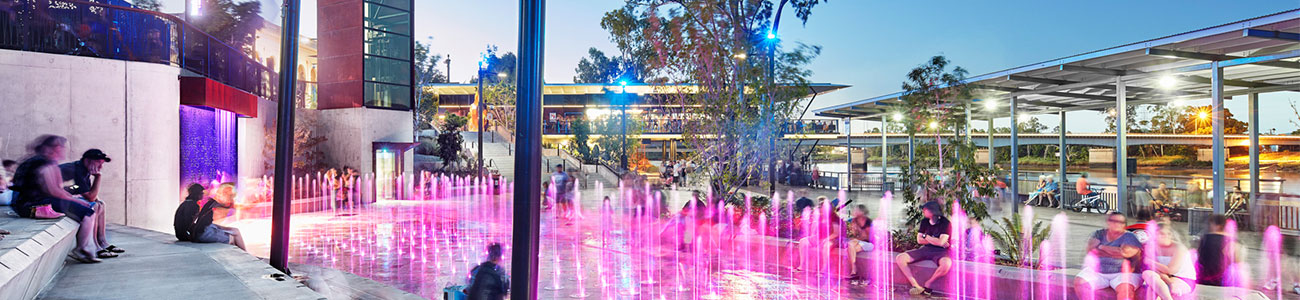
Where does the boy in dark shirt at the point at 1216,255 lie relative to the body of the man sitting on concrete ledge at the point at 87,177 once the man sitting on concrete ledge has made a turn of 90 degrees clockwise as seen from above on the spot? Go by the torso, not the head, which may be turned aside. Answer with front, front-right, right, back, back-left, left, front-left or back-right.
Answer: front-left

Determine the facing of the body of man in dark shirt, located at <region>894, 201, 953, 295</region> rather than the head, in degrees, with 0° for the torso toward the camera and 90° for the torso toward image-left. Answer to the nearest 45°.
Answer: approximately 45°

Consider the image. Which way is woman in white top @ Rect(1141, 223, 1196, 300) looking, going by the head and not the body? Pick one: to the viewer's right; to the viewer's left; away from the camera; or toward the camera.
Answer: toward the camera

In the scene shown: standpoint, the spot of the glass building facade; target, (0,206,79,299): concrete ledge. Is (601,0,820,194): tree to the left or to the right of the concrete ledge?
left

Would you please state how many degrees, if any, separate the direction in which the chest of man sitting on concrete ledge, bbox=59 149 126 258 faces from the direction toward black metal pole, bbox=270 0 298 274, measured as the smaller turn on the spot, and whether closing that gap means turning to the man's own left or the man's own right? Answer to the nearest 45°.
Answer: approximately 45° to the man's own right

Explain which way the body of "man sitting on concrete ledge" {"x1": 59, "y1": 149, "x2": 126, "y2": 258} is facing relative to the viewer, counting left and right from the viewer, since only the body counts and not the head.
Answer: facing to the right of the viewer

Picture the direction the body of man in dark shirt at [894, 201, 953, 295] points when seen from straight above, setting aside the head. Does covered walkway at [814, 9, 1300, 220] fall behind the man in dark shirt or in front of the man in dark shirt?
behind

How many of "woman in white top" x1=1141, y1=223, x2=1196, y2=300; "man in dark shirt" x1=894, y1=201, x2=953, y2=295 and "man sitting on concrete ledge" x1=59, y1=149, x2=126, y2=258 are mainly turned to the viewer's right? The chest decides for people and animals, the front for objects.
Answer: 1

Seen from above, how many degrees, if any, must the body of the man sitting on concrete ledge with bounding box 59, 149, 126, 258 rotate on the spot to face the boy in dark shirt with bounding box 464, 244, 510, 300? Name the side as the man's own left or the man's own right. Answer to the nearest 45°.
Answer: approximately 45° to the man's own right

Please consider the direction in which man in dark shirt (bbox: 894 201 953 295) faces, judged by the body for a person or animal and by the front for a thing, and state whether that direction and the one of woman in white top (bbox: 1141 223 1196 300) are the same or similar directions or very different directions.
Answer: same or similar directions

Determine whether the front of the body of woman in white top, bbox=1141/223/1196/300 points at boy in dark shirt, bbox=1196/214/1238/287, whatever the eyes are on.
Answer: no

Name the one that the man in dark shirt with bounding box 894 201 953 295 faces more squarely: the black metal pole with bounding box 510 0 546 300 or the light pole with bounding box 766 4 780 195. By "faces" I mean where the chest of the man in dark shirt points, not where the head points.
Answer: the black metal pole

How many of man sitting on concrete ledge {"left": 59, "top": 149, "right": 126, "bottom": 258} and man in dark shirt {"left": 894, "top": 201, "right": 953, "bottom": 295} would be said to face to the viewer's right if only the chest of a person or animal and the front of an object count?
1

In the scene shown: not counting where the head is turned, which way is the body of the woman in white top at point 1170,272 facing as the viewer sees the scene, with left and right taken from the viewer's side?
facing the viewer and to the left of the viewer

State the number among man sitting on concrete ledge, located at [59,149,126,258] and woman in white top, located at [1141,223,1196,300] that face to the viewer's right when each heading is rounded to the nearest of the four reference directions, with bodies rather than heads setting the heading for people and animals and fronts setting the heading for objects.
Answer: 1
